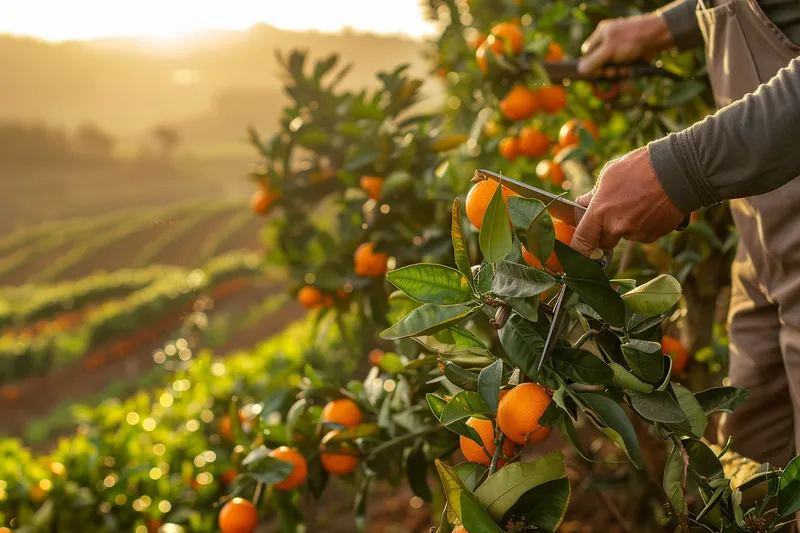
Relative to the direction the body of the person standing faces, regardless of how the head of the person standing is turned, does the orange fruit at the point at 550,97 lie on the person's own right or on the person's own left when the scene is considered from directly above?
on the person's own right

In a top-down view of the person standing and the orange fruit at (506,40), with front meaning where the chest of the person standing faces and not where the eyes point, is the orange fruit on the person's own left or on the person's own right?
on the person's own right

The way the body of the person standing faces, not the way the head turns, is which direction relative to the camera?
to the viewer's left
